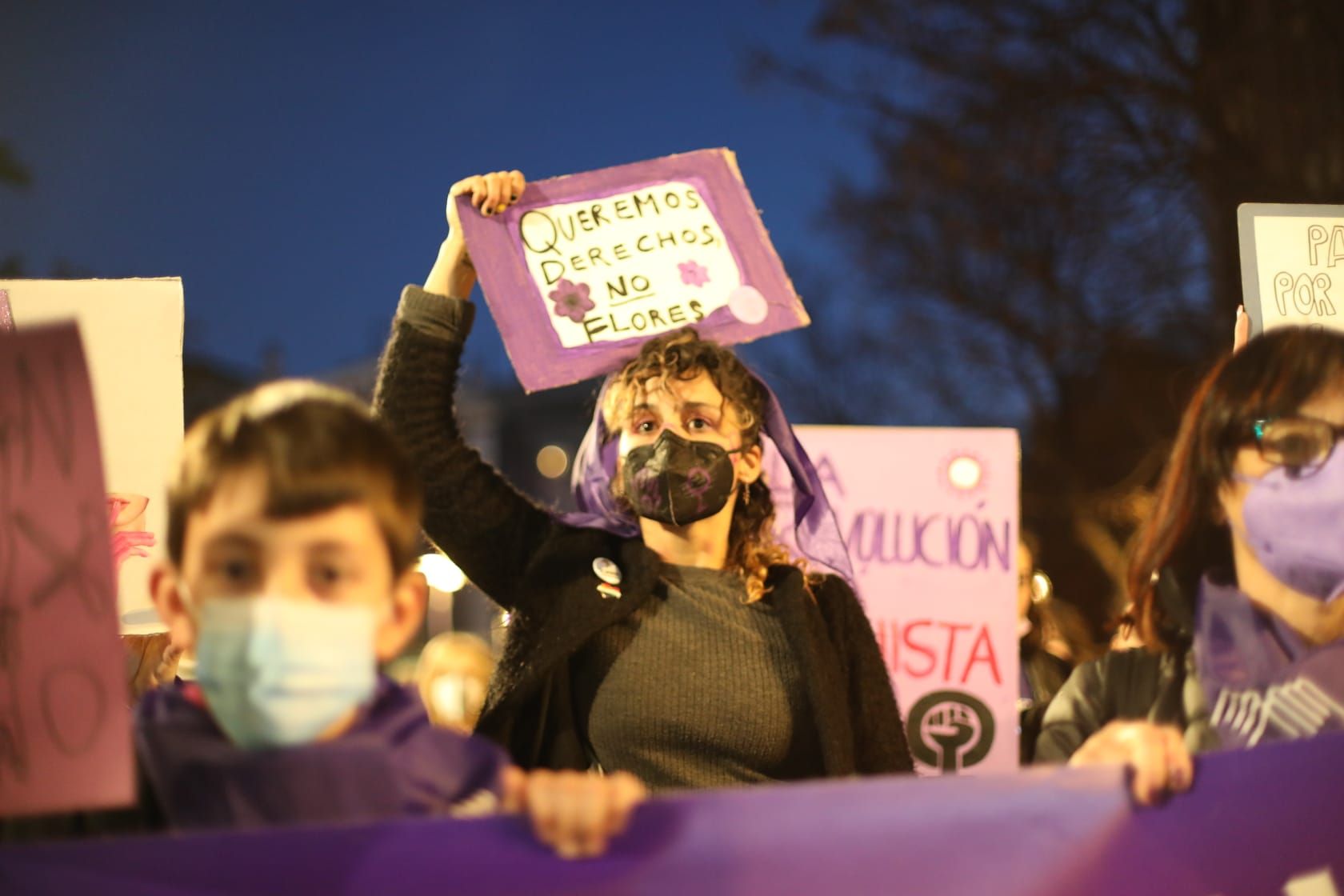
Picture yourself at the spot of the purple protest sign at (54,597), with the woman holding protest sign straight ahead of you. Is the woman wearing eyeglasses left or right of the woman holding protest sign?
right

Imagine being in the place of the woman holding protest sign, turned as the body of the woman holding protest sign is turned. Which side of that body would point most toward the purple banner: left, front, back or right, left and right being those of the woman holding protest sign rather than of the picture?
front

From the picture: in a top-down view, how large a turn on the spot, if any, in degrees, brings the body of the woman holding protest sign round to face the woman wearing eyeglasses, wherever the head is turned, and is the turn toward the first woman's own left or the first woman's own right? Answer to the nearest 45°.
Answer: approximately 45° to the first woman's own left

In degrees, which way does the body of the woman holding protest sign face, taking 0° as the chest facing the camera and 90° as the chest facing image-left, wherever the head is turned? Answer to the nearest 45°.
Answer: approximately 0°

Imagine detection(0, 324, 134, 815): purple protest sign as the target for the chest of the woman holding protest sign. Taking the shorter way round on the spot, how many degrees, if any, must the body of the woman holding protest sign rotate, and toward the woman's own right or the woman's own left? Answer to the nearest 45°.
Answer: approximately 45° to the woman's own right

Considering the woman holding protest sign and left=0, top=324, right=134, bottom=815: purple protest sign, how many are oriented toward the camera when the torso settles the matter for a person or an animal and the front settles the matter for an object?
2

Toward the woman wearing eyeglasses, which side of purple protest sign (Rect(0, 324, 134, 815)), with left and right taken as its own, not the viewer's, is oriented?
left

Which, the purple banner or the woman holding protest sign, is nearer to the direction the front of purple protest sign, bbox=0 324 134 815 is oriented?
the purple banner
